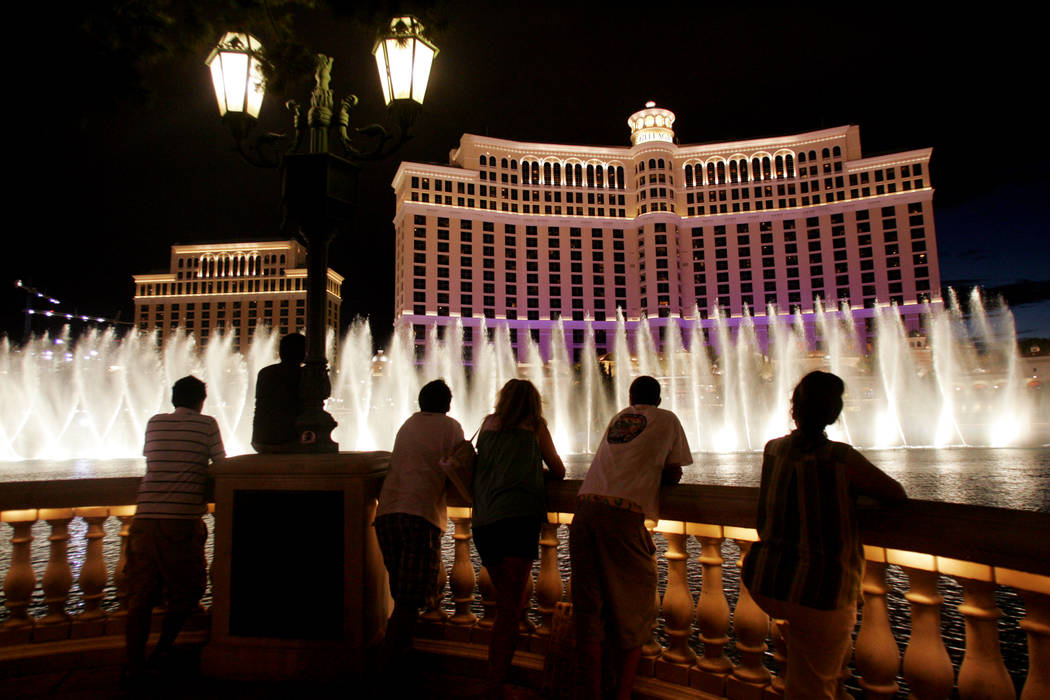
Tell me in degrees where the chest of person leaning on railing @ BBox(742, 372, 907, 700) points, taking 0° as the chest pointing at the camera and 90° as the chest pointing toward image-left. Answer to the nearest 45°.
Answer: approximately 180°

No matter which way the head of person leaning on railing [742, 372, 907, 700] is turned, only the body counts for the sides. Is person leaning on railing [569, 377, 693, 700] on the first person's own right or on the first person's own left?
on the first person's own left

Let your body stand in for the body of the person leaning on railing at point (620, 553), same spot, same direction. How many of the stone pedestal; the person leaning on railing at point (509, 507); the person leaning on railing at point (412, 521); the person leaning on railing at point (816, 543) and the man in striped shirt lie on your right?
1

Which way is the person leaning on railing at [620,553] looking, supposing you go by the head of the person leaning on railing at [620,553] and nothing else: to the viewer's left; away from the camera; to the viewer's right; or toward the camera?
away from the camera

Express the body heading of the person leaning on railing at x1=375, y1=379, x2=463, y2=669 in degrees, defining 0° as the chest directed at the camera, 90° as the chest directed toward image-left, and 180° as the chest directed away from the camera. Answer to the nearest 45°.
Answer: approximately 225°

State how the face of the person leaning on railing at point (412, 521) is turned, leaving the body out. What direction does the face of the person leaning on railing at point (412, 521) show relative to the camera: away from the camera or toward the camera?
away from the camera

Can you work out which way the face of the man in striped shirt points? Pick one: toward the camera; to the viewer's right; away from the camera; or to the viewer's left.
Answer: away from the camera

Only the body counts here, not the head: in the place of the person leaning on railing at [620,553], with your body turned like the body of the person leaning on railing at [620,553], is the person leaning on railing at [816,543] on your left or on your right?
on your right

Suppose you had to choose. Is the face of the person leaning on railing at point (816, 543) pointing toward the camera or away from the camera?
away from the camera

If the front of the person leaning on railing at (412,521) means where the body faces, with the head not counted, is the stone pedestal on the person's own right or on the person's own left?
on the person's own left

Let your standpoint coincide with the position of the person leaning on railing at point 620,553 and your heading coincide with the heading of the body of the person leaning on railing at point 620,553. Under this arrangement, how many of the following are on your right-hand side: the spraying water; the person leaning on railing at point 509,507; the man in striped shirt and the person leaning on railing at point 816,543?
1

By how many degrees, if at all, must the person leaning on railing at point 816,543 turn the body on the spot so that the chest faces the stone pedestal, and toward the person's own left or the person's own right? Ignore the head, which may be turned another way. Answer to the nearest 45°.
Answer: approximately 90° to the person's own left

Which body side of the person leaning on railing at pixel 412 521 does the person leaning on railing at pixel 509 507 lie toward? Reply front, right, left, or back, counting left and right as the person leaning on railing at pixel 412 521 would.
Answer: right

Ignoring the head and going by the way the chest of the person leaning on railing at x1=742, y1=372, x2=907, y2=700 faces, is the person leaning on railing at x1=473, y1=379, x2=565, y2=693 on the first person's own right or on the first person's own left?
on the first person's own left

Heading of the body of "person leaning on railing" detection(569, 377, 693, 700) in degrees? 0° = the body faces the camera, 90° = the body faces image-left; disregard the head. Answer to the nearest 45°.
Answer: approximately 225°
